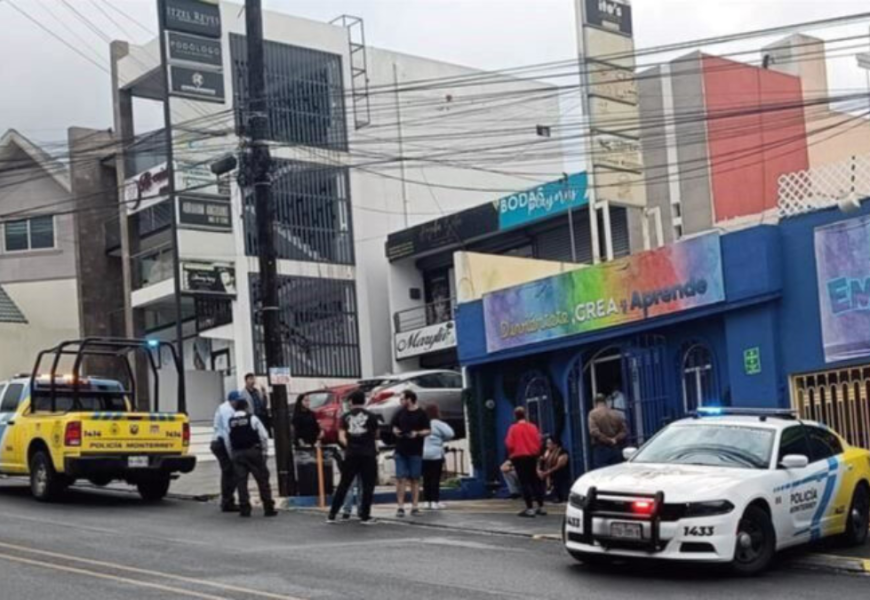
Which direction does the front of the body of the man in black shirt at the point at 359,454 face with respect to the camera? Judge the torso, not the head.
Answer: away from the camera

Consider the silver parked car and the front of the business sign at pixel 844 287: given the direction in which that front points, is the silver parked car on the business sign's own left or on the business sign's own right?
on the business sign's own right

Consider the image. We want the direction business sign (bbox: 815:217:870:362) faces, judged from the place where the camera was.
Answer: facing the viewer and to the left of the viewer

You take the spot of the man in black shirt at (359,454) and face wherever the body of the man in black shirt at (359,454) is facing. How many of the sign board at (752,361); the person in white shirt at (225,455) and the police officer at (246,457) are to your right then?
1

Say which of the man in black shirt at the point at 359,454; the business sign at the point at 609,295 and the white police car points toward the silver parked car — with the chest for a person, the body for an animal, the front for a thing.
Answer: the man in black shirt

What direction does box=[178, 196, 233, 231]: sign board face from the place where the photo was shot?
facing the viewer and to the right of the viewer

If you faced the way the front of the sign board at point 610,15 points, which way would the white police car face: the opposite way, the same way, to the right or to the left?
to the right

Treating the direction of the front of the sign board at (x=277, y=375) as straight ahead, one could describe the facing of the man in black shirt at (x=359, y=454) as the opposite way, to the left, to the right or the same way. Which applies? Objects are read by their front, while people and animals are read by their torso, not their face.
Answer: the opposite way

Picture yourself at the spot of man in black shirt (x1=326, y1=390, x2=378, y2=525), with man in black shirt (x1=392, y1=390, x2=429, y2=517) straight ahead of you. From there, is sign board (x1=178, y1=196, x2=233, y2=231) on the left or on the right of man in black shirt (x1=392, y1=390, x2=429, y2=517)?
left

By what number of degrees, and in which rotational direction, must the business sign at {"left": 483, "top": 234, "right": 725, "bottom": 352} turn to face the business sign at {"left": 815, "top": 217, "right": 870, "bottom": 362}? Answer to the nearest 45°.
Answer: approximately 90° to its left

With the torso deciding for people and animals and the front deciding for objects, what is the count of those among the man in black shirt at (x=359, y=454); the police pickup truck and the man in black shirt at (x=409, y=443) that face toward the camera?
1

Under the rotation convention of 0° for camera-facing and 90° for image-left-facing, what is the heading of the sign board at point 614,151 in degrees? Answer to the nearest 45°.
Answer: approximately 315°

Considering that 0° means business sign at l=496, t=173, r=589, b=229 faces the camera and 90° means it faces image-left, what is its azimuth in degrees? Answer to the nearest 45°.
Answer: approximately 45°
